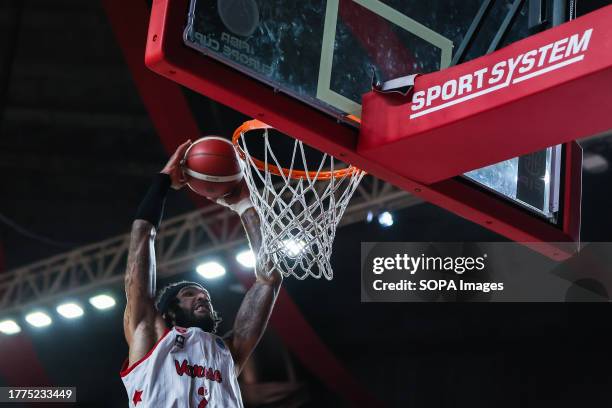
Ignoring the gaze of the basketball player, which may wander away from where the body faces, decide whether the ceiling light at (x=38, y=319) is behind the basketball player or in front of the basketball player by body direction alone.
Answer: behind

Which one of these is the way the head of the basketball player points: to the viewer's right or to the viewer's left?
to the viewer's right

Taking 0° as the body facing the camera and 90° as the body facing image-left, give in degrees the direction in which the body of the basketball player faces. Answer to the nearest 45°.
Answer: approximately 315°

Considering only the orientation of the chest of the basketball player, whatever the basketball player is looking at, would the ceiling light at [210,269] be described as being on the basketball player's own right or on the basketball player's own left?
on the basketball player's own left

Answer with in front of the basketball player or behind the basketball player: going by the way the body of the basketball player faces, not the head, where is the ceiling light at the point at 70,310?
behind

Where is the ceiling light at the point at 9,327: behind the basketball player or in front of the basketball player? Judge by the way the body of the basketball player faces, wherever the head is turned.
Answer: behind
